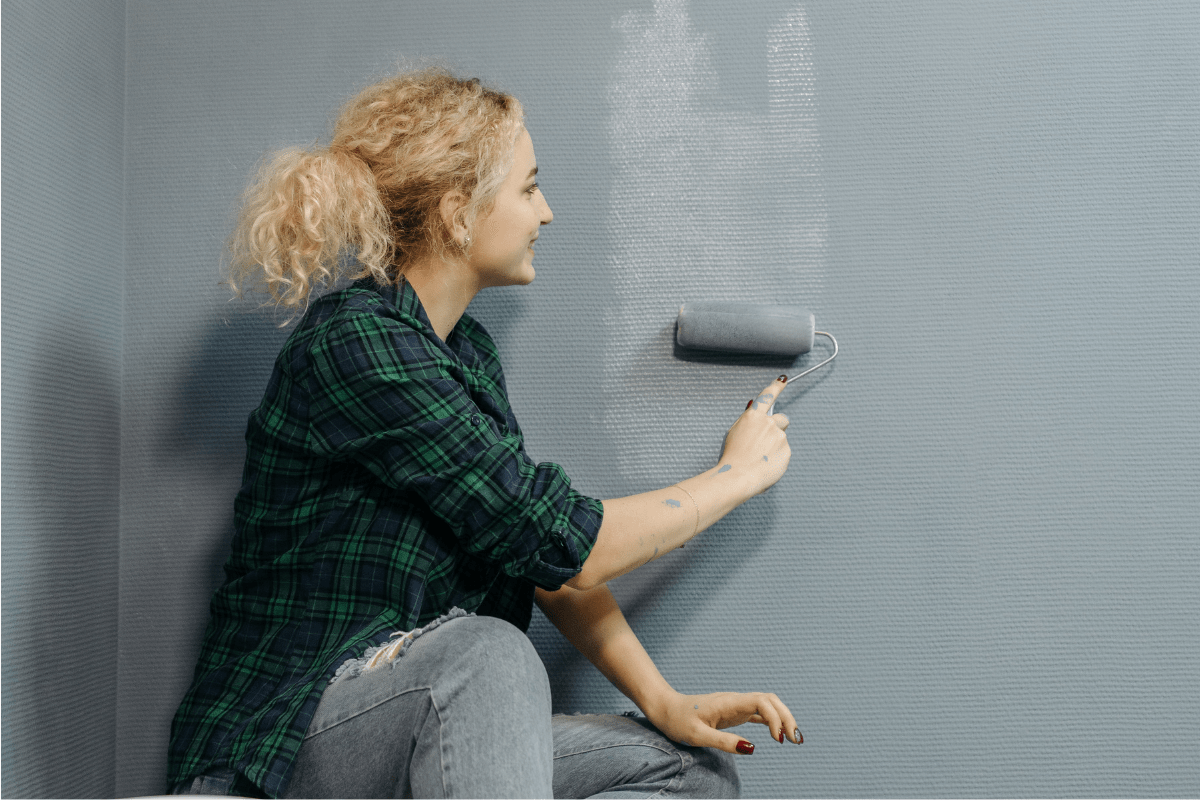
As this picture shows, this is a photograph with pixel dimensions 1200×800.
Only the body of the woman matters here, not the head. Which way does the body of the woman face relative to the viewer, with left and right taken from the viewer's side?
facing to the right of the viewer

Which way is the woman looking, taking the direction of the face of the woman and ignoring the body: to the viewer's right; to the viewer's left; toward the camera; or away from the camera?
to the viewer's right
